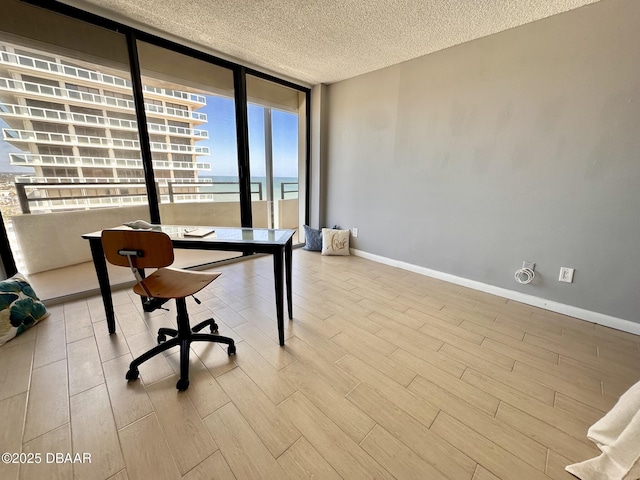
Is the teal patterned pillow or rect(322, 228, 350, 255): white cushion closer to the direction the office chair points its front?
the white cushion

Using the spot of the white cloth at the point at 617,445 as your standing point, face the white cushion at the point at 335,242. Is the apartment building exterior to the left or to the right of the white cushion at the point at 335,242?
left

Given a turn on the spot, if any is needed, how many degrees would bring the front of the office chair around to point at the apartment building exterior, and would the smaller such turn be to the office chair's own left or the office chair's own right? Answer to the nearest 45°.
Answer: approximately 45° to the office chair's own left

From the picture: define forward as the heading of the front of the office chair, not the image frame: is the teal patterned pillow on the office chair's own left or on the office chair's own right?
on the office chair's own left

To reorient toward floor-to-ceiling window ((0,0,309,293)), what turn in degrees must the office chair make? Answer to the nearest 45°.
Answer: approximately 45° to its left
